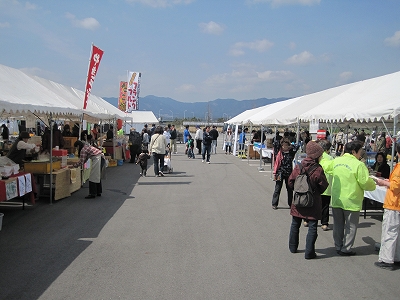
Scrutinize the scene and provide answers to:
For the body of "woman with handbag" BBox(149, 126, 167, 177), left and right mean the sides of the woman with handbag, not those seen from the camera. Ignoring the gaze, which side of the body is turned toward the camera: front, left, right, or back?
back

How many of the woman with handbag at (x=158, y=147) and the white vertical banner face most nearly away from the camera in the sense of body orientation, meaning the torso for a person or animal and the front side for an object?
1

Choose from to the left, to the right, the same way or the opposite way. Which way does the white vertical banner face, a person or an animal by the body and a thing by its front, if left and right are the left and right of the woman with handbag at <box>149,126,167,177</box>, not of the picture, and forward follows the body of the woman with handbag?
the opposite way

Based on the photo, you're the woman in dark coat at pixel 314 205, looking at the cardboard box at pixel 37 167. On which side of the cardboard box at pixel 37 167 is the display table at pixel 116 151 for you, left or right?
right

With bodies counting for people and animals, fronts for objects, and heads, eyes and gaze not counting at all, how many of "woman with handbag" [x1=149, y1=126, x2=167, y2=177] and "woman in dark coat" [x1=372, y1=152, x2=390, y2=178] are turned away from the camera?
1

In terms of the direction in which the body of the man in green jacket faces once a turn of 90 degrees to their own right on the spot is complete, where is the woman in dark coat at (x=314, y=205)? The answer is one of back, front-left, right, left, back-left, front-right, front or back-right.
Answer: right

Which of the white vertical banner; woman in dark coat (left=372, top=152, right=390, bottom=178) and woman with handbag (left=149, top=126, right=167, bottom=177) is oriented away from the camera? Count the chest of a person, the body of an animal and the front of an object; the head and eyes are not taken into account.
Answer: the woman with handbag

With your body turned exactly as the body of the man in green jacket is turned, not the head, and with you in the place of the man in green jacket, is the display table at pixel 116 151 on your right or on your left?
on your left

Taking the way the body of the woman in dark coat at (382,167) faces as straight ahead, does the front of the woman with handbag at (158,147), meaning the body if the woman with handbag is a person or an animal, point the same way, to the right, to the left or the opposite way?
to the right

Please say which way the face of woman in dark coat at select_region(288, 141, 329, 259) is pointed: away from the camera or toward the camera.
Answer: away from the camera

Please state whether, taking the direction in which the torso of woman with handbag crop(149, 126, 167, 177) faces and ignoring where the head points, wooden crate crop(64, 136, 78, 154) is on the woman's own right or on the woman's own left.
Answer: on the woman's own left

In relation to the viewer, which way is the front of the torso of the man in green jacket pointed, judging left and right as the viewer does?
facing away from the viewer and to the right of the viewer
